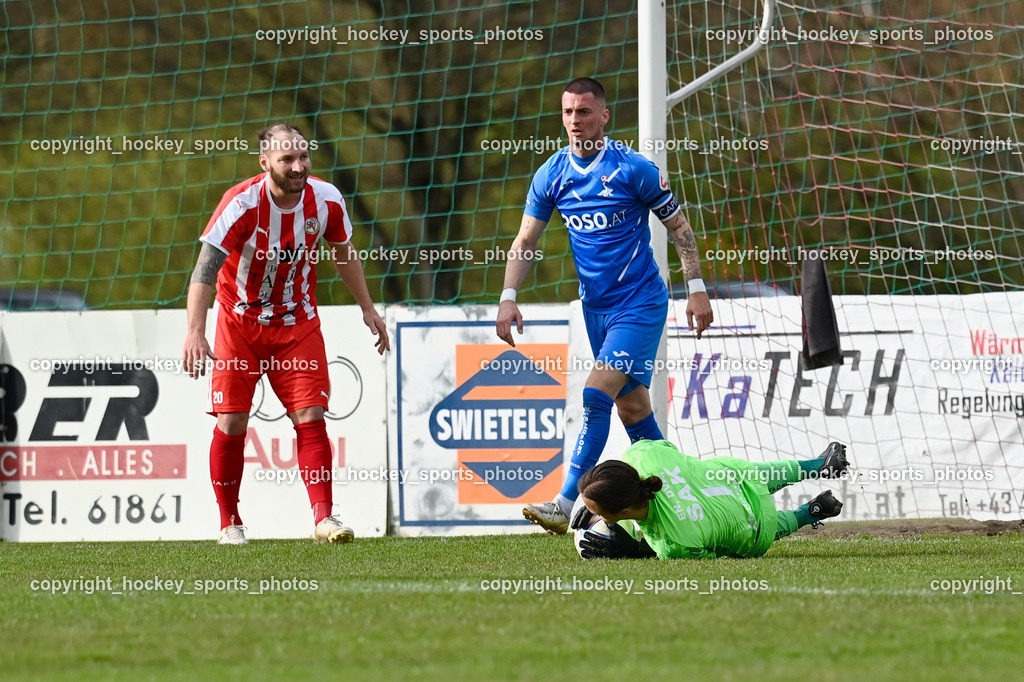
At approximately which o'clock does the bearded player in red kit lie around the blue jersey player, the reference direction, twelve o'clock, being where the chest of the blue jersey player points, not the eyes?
The bearded player in red kit is roughly at 2 o'clock from the blue jersey player.

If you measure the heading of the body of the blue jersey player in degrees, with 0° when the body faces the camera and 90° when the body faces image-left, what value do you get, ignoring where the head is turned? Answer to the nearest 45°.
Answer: approximately 45°
